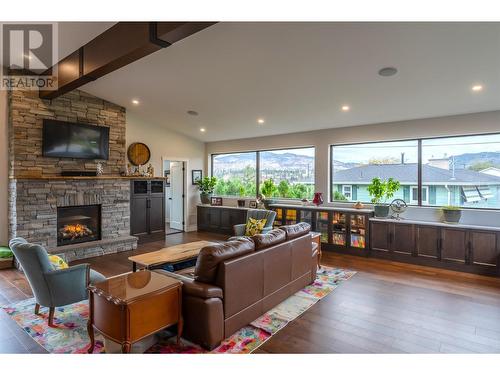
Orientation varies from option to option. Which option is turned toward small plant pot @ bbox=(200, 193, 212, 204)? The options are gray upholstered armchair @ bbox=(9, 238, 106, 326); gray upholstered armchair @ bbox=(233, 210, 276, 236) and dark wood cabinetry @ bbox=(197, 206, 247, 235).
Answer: gray upholstered armchair @ bbox=(9, 238, 106, 326)

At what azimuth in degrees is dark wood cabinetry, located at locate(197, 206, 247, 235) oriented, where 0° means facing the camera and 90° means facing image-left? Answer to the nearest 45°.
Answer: approximately 45°

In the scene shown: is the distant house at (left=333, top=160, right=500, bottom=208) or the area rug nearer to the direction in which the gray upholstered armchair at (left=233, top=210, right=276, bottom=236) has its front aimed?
the area rug

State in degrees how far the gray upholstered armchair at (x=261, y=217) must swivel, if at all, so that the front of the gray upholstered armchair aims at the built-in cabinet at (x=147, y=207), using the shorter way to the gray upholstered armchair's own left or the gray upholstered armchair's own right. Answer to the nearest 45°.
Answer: approximately 45° to the gray upholstered armchair's own right

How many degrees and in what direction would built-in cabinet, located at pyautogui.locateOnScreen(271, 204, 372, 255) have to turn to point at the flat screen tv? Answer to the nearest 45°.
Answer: approximately 45° to its right

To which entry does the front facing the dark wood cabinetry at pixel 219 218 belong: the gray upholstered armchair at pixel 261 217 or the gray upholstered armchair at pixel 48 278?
the gray upholstered armchair at pixel 48 278

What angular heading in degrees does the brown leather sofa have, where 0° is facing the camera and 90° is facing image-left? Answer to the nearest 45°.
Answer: approximately 135°

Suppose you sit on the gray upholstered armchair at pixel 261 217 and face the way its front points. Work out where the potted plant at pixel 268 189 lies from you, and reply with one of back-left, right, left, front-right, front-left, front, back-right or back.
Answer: back-right

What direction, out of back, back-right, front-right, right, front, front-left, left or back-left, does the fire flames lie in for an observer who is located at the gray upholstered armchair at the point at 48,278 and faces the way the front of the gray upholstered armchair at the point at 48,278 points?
front-left

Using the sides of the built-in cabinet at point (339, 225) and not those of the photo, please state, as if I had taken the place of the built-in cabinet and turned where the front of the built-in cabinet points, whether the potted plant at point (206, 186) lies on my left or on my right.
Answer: on my right

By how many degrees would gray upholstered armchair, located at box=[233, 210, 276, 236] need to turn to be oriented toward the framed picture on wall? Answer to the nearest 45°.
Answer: approximately 90° to its right

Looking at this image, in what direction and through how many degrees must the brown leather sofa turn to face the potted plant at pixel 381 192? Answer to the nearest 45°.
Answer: approximately 90° to its right

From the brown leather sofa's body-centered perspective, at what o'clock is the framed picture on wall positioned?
The framed picture on wall is roughly at 1 o'clock from the brown leather sofa.

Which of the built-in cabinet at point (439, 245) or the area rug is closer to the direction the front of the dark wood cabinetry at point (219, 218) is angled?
the area rug
